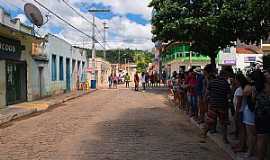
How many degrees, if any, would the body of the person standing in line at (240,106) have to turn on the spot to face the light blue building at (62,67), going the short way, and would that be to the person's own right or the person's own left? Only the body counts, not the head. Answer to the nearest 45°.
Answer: approximately 45° to the person's own right

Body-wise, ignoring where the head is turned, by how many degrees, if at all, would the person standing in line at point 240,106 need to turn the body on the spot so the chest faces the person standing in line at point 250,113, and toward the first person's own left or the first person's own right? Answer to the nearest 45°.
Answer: approximately 90° to the first person's own left

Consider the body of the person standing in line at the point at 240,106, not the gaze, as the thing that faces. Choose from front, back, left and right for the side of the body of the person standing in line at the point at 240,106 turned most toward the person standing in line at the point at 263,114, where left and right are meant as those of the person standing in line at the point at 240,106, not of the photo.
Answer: left

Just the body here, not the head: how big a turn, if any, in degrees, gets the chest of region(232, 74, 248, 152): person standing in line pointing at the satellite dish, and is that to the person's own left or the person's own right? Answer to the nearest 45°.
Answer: approximately 45° to the person's own right

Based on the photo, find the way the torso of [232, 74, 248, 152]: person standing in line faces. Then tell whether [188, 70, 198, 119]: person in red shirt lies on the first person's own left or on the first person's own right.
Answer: on the first person's own right

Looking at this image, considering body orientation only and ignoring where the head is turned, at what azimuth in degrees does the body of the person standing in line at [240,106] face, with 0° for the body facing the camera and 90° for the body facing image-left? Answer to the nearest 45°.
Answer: approximately 90°
